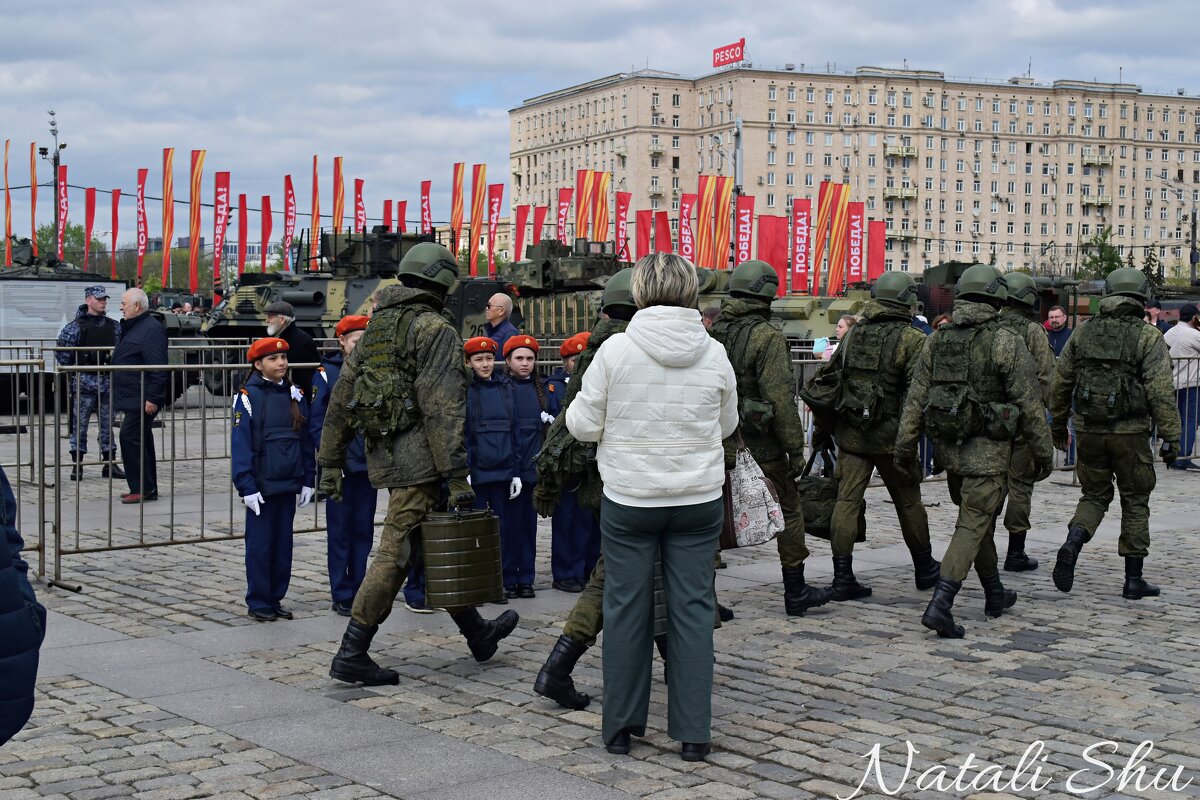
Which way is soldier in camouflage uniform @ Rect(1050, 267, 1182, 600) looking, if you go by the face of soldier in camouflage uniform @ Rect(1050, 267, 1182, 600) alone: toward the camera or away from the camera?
away from the camera

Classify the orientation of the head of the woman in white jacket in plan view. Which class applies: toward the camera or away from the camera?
away from the camera

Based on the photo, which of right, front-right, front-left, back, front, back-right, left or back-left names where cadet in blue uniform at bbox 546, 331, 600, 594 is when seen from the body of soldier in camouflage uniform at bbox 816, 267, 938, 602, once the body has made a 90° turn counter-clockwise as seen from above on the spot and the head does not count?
front-left

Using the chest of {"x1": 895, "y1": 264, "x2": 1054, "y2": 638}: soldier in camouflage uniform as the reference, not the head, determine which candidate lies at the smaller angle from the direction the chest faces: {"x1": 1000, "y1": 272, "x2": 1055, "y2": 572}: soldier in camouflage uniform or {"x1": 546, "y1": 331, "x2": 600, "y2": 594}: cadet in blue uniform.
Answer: the soldier in camouflage uniform

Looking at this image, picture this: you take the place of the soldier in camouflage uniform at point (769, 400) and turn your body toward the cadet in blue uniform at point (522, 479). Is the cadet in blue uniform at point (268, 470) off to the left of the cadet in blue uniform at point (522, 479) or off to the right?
left

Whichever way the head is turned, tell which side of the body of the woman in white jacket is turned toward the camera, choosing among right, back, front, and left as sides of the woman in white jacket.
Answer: back

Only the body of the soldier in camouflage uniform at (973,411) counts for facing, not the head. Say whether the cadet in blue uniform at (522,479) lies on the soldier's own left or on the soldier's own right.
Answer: on the soldier's own left

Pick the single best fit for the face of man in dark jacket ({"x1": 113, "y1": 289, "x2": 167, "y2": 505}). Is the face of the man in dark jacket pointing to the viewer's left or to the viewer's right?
to the viewer's left

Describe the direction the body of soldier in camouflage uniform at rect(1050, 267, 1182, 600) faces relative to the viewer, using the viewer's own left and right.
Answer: facing away from the viewer and to the right of the viewer

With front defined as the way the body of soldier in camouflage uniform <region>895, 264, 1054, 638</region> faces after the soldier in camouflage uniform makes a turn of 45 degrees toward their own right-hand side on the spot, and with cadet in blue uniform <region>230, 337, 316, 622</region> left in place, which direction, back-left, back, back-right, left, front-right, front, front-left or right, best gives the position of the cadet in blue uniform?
back

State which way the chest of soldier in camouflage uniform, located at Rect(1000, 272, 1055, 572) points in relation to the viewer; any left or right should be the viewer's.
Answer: facing away from the viewer and to the right of the viewer

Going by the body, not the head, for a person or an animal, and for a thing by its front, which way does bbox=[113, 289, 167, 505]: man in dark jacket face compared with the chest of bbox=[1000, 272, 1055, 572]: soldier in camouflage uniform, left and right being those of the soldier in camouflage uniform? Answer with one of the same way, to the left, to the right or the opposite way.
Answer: the opposite way

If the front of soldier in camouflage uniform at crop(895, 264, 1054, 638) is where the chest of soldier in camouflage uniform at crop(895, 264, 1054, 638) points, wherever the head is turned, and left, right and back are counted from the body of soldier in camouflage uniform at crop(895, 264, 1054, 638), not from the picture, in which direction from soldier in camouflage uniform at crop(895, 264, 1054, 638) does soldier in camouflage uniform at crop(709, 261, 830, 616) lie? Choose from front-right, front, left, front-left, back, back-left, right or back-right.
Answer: back-left

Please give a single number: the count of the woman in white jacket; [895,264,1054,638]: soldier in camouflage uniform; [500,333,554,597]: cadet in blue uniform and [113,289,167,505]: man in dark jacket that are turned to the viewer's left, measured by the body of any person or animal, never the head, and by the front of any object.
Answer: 1
